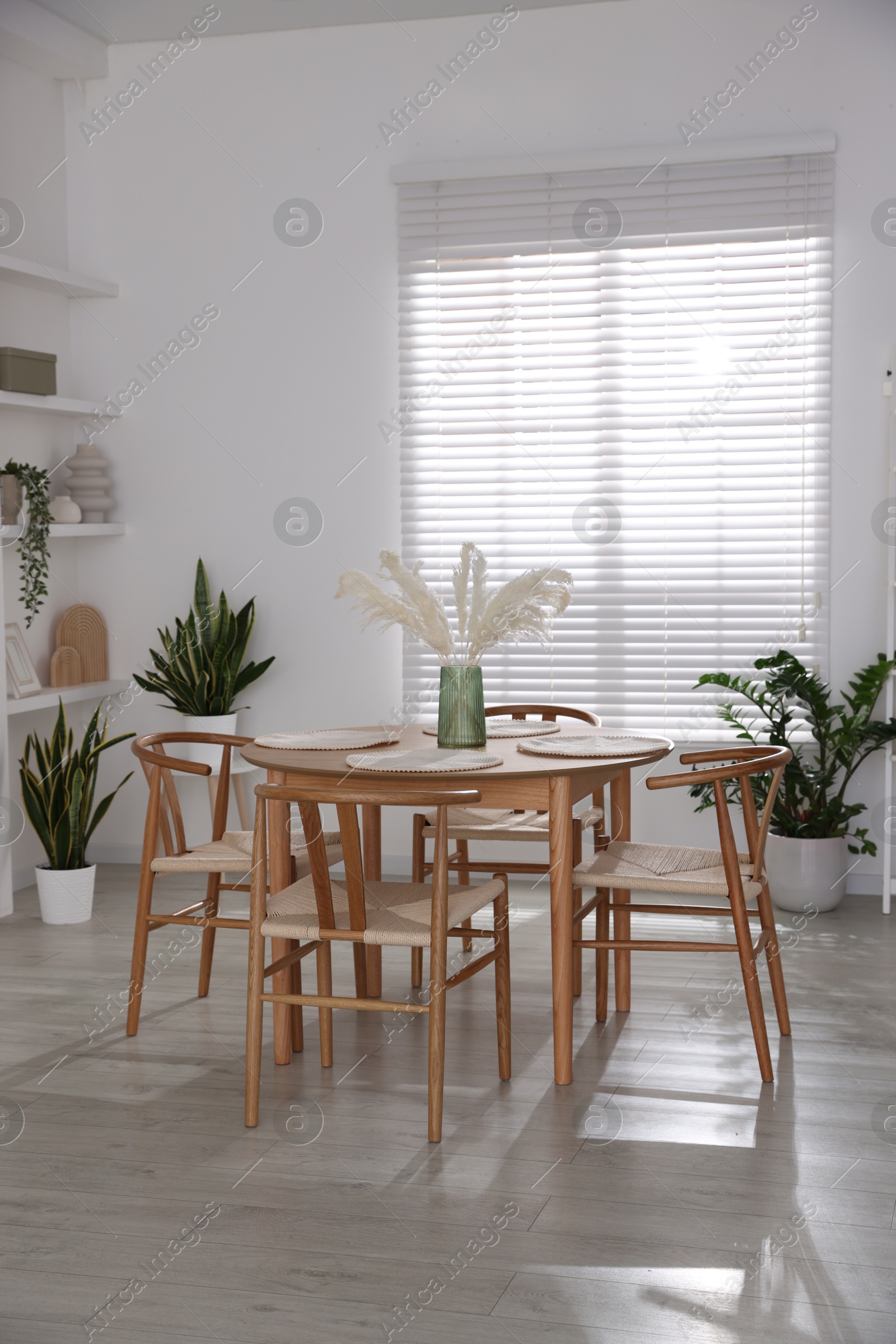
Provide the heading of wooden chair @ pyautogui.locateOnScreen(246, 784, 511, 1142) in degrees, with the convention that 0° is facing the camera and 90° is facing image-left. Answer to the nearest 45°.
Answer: approximately 225°

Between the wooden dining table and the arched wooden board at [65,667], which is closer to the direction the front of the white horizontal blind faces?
the wooden dining table

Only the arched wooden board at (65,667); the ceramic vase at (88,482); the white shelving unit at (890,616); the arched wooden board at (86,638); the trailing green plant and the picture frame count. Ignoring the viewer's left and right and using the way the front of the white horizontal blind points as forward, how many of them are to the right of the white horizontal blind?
5

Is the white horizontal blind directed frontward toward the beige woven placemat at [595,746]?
yes

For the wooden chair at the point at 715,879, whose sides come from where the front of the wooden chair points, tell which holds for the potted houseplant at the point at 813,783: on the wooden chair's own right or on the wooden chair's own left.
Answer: on the wooden chair's own right

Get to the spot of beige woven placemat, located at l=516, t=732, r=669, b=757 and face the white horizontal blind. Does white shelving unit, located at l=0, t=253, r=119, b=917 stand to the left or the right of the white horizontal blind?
left

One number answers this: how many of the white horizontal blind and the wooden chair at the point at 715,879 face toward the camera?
1

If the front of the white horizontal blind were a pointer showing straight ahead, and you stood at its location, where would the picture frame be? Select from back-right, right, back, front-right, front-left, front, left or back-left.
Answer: right

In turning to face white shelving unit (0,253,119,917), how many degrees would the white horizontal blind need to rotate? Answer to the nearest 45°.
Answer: approximately 90° to its right

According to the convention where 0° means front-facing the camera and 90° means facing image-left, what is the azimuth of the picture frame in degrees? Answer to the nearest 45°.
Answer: approximately 315°

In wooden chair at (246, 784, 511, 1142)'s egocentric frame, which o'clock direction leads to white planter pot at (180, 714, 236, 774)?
The white planter pot is roughly at 10 o'clock from the wooden chair.

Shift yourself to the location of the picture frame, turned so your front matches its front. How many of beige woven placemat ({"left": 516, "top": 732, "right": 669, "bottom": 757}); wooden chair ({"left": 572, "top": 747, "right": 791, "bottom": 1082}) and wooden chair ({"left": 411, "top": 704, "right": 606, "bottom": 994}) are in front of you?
3

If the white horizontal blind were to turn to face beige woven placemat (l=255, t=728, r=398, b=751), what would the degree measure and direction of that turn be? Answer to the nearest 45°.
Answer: approximately 45° to its right
